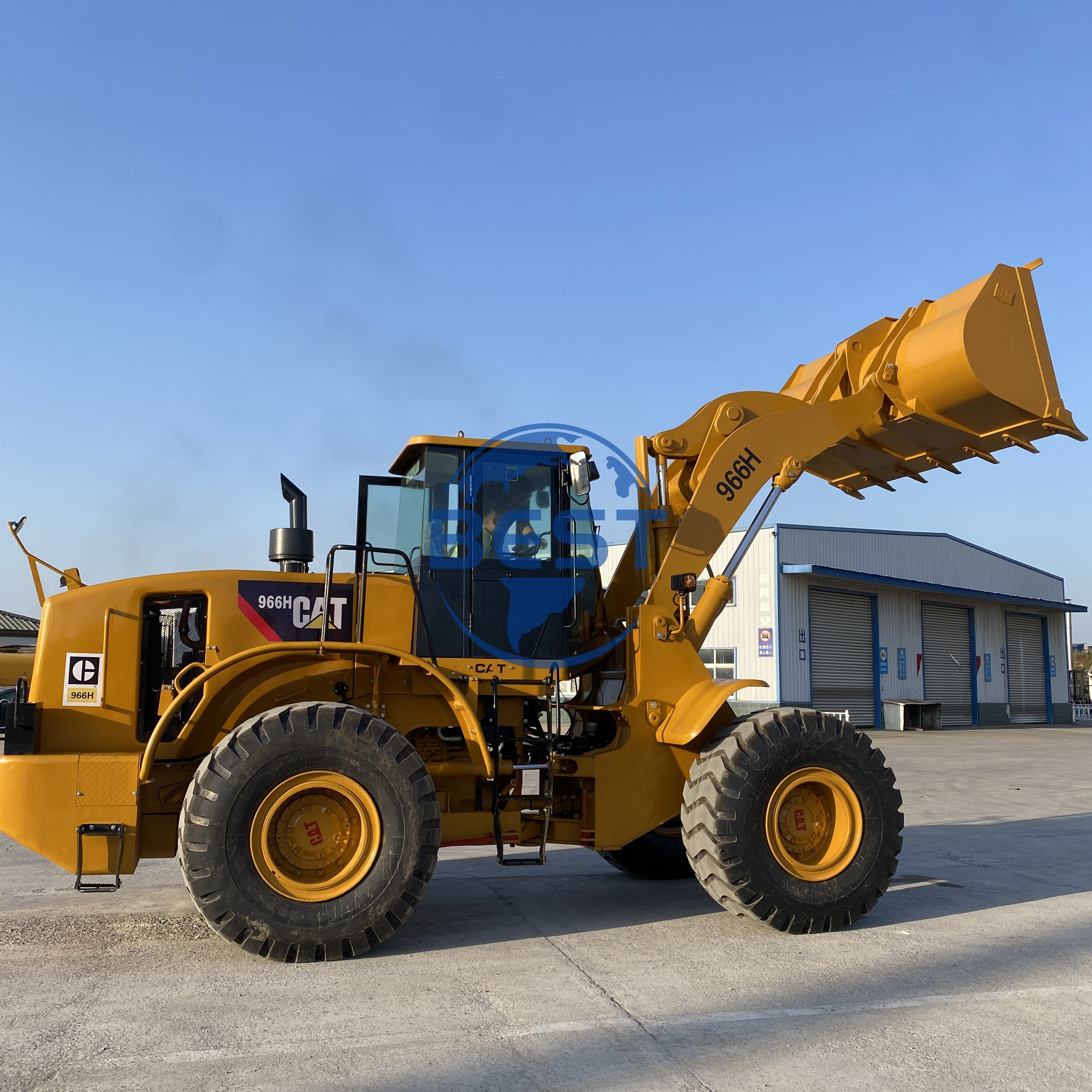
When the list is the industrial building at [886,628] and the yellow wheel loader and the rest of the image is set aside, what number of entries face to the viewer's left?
0

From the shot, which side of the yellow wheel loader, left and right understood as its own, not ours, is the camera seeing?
right

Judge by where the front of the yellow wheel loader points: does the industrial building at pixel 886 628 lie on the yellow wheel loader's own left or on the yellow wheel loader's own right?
on the yellow wheel loader's own left

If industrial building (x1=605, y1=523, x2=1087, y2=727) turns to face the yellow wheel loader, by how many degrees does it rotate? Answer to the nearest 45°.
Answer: approximately 45° to its right
